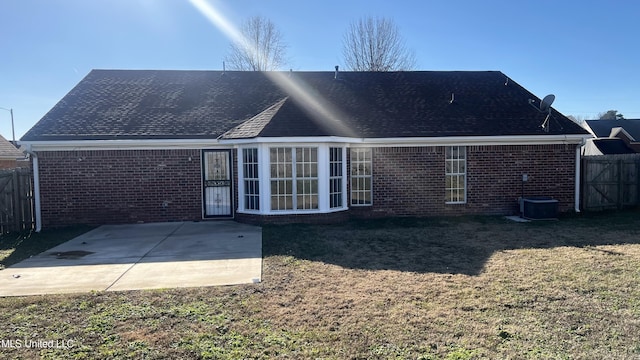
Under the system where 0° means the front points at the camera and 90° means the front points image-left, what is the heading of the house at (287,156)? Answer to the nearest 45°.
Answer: approximately 180°

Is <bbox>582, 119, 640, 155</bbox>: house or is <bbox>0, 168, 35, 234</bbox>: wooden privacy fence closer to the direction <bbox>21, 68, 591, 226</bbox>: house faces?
the house

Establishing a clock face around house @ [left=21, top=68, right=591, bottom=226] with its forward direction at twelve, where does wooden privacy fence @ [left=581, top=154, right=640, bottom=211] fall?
The wooden privacy fence is roughly at 3 o'clock from the house.

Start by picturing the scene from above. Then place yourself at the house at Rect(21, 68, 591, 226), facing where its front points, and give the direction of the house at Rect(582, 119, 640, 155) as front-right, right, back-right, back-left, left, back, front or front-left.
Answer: front-right

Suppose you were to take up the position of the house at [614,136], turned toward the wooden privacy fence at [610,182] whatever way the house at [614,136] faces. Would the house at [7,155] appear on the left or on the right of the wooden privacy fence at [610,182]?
right

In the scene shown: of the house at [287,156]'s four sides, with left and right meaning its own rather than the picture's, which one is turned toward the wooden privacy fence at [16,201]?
left

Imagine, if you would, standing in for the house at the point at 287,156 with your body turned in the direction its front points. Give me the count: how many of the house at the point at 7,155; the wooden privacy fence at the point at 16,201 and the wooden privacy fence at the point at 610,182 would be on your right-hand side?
1

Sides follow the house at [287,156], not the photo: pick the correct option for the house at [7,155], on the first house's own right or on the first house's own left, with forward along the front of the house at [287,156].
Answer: on the first house's own left
